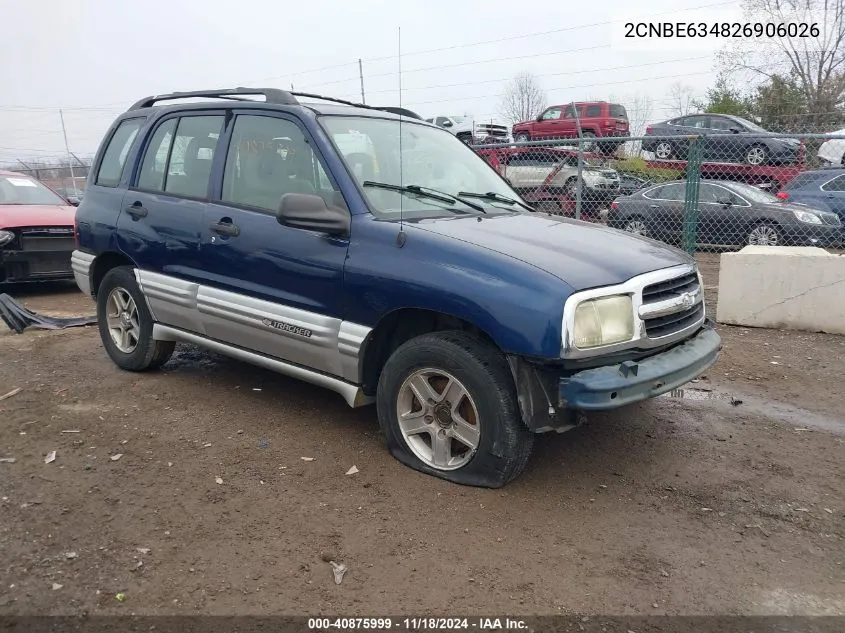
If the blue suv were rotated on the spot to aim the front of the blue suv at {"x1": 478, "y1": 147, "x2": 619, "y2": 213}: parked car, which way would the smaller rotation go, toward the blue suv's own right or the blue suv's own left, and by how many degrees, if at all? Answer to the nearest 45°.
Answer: approximately 135° to the blue suv's own left

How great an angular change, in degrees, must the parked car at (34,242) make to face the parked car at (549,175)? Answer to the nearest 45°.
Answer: approximately 90° to its left

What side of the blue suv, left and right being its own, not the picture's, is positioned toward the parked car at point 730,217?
left

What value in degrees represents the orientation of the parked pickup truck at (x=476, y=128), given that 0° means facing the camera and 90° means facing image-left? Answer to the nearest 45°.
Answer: approximately 315°

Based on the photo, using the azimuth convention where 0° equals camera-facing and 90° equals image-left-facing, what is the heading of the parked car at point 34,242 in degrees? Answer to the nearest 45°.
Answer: approximately 0°

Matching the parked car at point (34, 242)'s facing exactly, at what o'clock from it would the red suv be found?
The red suv is roughly at 8 o'clock from the parked car.

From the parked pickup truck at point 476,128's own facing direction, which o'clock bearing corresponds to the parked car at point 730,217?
the parked car at point 730,217 is roughly at 1 o'clock from the parked pickup truck at point 476,128.

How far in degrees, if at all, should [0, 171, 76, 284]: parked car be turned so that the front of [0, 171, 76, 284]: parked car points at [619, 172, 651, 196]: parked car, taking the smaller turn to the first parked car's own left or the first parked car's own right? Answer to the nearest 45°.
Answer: approximately 90° to the first parked car's own left

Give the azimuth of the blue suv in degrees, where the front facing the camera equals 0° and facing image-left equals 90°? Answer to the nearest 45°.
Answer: approximately 315°

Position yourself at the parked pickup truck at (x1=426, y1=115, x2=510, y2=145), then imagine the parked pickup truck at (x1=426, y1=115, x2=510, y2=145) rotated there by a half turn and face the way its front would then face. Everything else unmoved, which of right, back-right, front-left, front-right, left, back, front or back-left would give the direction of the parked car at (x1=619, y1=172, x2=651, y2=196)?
back-left

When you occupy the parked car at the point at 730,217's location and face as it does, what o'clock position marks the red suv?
The red suv is roughly at 7 o'clock from the parked car.

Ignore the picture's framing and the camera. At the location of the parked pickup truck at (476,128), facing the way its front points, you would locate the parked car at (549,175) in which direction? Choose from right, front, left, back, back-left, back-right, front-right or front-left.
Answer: front-right

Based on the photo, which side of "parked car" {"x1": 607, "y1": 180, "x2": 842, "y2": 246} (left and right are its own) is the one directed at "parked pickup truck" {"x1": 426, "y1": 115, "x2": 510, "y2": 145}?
back
